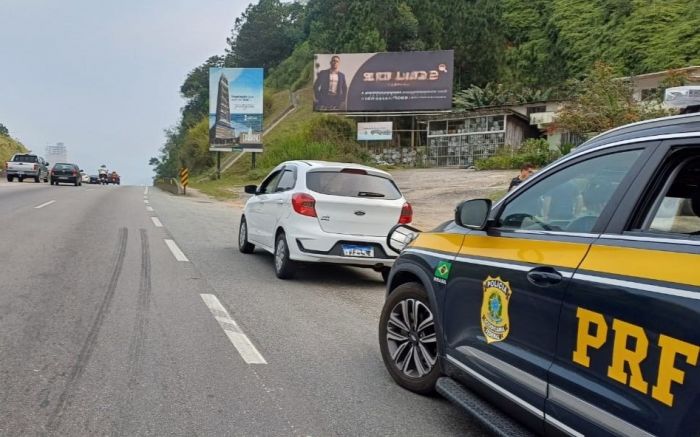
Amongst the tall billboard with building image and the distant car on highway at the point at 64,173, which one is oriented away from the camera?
the distant car on highway

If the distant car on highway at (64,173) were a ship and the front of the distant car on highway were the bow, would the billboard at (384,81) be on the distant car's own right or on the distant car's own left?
on the distant car's own right

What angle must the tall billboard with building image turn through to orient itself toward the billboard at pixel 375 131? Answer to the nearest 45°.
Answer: approximately 90° to its left

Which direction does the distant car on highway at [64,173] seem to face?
away from the camera

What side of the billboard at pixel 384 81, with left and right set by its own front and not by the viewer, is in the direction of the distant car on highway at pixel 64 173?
right

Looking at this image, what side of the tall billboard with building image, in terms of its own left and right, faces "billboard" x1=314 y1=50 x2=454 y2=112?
left

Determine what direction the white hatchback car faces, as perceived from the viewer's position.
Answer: facing away from the viewer and to the left of the viewer

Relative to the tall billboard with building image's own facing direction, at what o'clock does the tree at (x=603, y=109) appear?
The tree is roughly at 11 o'clock from the tall billboard with building image.

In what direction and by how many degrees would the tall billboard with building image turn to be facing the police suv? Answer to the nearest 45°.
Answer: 0° — it already faces it

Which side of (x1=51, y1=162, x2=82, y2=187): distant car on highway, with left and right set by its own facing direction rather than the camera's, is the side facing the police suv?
back
